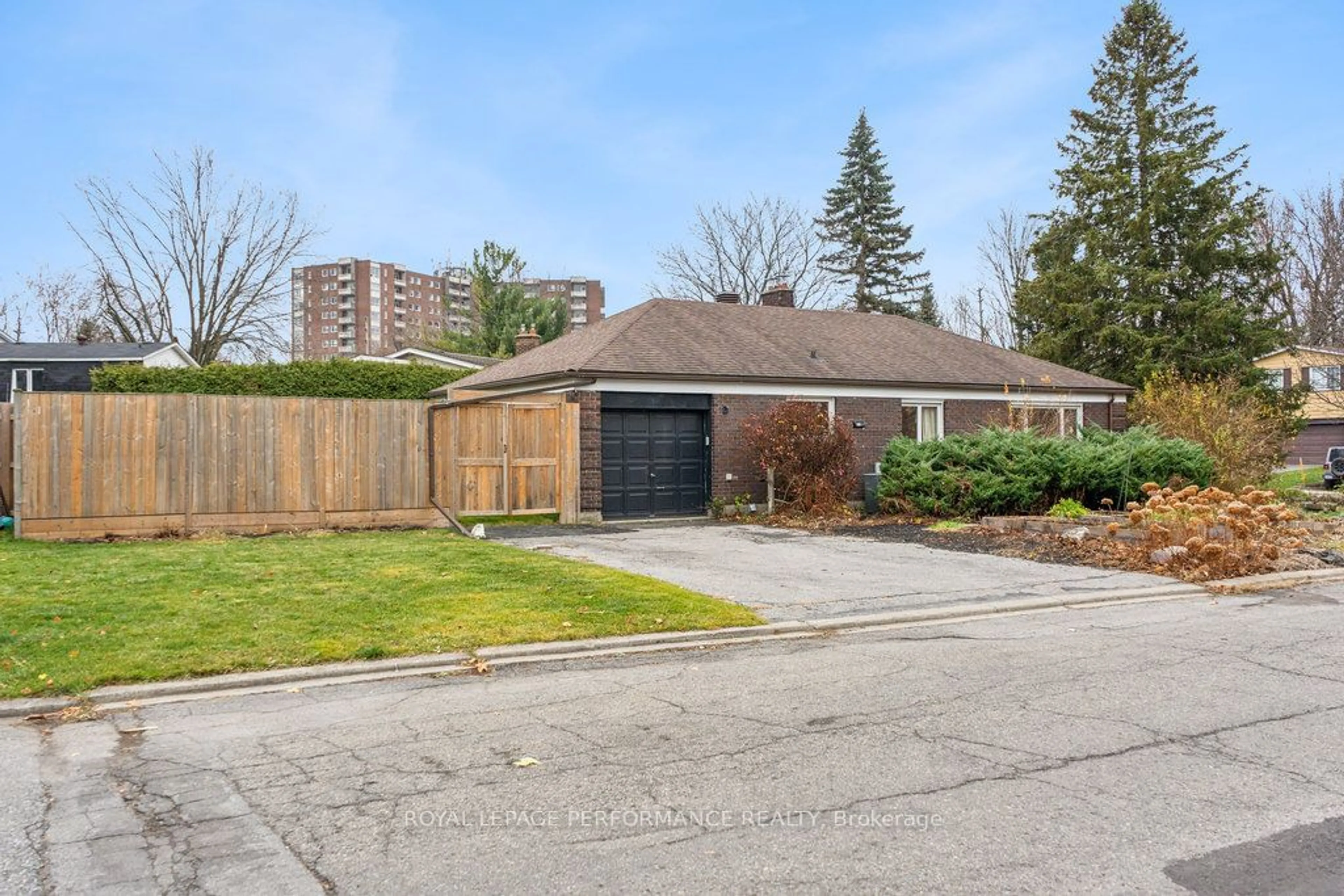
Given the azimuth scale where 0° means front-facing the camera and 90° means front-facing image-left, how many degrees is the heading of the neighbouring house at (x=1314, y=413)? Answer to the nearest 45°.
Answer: approximately 0°

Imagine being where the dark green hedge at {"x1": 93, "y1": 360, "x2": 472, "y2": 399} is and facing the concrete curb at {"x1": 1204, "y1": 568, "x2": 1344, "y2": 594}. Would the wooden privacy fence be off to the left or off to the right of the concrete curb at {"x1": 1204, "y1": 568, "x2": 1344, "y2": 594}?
right

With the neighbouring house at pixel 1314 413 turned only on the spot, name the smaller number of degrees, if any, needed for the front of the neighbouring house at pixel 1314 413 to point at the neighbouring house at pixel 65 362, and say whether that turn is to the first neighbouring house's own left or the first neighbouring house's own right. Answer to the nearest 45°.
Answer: approximately 45° to the first neighbouring house's own right

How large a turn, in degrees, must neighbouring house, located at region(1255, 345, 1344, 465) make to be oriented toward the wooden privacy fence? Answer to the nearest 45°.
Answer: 0° — it already faces it

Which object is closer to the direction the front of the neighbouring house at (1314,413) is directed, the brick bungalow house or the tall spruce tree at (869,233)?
the brick bungalow house

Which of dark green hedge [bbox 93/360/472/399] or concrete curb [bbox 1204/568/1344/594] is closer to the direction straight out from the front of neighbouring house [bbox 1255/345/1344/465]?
the concrete curb
